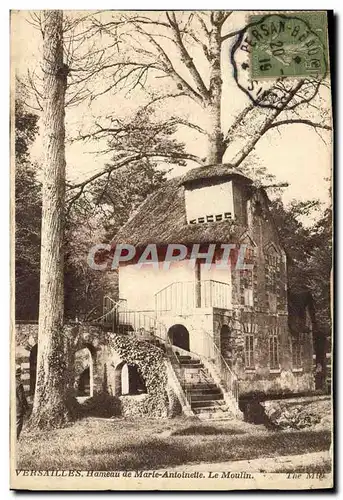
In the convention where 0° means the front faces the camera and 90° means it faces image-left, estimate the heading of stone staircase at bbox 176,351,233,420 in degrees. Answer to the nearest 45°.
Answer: approximately 0°
